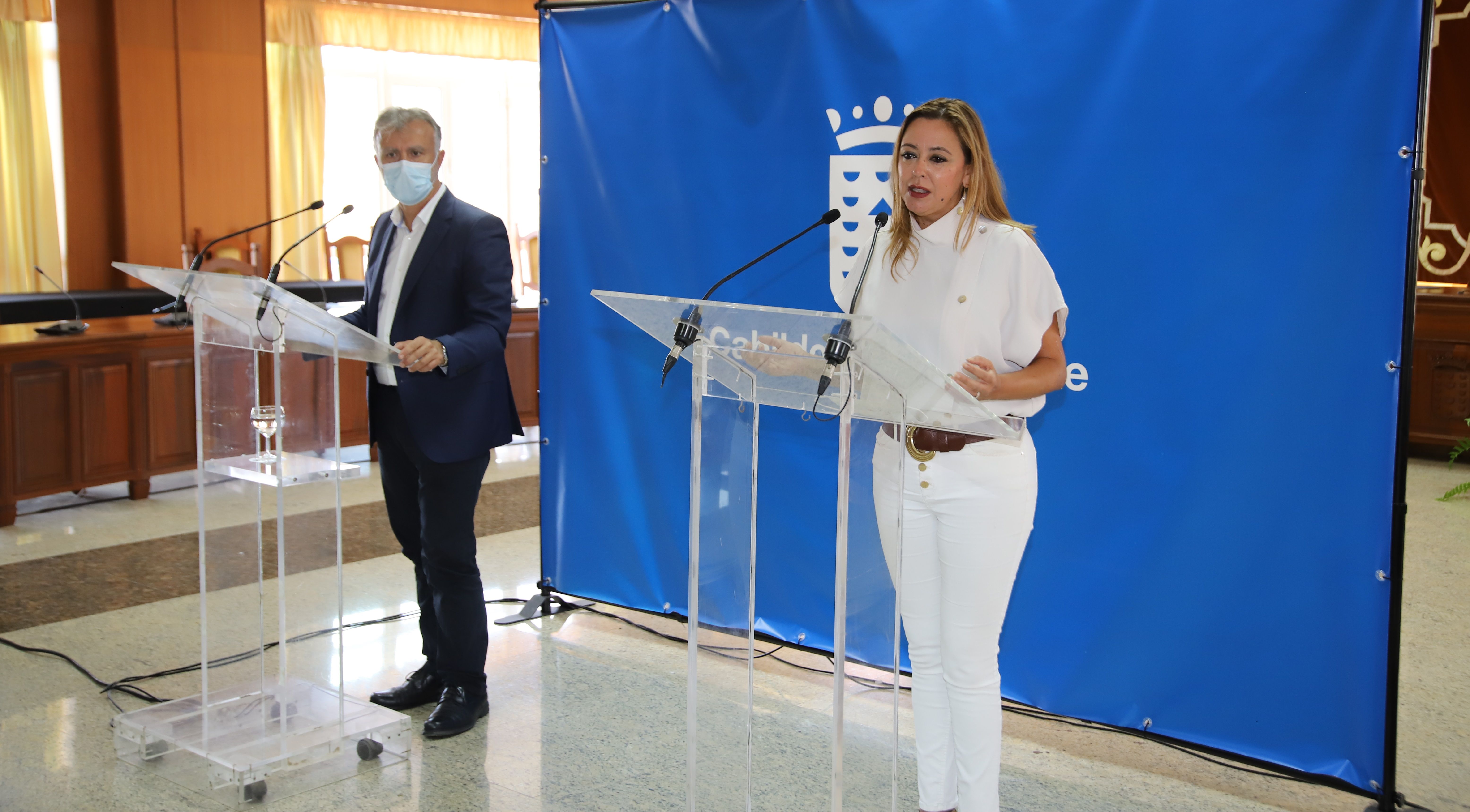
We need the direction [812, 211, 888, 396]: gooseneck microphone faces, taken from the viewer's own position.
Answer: facing away from the viewer and to the right of the viewer

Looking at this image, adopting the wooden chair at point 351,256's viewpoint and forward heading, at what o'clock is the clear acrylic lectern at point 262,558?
The clear acrylic lectern is roughly at 12 o'clock from the wooden chair.

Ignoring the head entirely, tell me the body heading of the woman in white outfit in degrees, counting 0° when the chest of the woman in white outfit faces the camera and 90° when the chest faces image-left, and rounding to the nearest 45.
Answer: approximately 45°

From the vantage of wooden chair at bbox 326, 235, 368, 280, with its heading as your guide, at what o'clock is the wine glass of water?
The wine glass of water is roughly at 12 o'clock from the wooden chair.

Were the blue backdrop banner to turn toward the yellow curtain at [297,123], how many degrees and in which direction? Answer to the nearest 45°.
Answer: approximately 90° to its right

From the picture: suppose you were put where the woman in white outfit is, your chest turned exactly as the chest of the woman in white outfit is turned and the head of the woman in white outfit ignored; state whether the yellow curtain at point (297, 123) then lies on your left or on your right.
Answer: on your right

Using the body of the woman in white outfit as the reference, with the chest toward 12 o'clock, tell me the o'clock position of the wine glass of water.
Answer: The wine glass of water is roughly at 2 o'clock from the woman in white outfit.

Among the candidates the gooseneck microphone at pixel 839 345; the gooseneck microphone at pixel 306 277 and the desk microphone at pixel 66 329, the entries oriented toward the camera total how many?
0

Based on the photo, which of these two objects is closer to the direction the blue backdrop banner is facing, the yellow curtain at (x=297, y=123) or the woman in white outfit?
the woman in white outfit

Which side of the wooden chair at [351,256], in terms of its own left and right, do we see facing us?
front

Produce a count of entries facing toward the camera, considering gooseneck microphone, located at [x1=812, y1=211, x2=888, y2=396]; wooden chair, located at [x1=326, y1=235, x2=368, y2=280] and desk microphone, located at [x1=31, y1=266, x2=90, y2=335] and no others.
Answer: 1

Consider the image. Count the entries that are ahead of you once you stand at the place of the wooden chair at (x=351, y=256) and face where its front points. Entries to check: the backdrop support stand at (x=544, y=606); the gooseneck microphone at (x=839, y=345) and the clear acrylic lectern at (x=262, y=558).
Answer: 3

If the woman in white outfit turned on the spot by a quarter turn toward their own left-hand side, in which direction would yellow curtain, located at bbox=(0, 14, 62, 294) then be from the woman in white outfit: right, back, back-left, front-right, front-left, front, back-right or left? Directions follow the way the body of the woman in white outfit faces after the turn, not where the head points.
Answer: back
